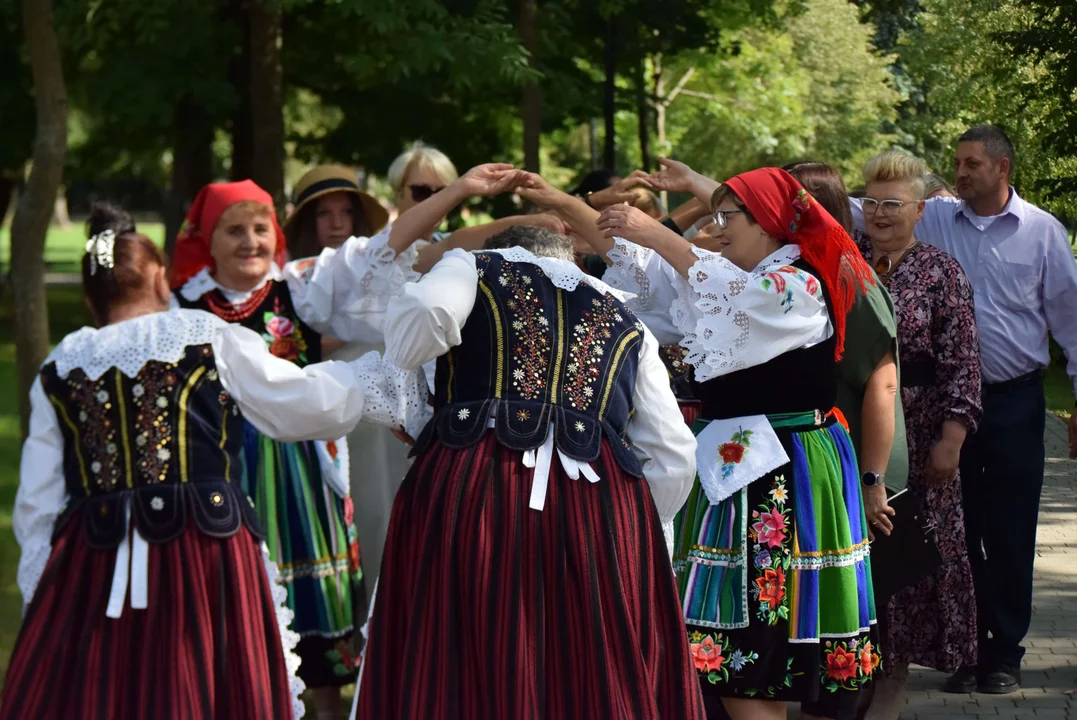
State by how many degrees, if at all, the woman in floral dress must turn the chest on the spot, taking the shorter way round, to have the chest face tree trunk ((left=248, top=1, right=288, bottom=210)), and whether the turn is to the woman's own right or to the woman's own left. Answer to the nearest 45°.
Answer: approximately 90° to the woman's own right

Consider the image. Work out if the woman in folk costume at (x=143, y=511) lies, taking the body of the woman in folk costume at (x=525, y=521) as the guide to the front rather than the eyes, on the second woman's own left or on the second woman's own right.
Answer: on the second woman's own left

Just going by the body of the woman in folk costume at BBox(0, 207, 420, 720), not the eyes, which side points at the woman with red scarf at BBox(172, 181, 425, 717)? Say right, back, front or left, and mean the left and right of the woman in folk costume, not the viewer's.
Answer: front

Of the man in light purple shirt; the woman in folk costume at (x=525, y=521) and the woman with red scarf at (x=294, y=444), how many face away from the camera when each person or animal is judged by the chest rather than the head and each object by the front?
1

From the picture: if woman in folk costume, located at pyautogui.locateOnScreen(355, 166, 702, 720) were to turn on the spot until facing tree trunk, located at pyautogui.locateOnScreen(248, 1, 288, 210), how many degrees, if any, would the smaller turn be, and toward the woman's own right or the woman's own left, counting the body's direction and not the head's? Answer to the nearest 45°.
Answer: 0° — they already face it

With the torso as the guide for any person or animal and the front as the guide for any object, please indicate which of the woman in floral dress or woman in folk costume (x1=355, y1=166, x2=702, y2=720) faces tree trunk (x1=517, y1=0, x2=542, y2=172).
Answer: the woman in folk costume

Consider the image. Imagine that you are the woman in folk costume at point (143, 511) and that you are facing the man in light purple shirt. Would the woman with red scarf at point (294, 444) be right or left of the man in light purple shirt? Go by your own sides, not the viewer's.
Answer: left

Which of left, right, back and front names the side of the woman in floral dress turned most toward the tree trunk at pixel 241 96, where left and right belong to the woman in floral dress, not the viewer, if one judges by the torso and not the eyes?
right

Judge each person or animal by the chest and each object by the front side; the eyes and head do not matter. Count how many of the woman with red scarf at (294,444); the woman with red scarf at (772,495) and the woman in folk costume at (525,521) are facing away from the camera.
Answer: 1

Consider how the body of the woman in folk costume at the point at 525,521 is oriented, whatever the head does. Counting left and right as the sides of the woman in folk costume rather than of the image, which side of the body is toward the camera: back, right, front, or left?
back

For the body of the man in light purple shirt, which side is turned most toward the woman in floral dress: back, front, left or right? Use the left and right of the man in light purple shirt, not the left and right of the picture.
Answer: front

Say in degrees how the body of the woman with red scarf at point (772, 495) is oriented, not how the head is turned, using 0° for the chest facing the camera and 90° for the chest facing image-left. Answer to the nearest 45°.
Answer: approximately 90°
